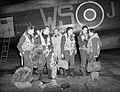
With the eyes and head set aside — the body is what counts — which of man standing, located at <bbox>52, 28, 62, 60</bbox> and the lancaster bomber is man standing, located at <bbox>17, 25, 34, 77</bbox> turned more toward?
the man standing

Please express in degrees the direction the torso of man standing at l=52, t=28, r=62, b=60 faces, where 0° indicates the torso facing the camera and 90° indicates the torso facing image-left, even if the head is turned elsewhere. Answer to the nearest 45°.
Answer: approximately 0°

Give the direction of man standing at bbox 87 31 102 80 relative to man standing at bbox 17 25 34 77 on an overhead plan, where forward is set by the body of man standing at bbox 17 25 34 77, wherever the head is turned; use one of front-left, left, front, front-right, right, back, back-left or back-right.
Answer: front-left

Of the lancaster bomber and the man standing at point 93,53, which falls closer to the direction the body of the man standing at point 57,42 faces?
the man standing
